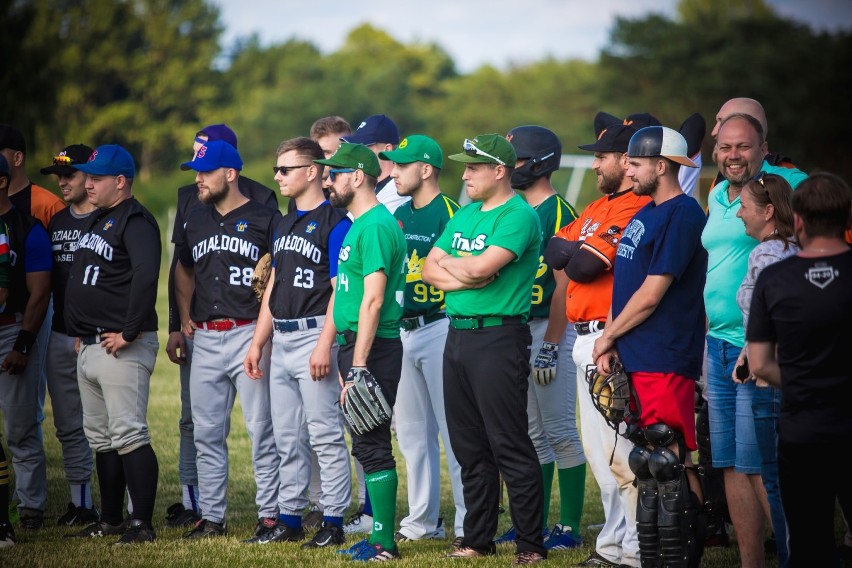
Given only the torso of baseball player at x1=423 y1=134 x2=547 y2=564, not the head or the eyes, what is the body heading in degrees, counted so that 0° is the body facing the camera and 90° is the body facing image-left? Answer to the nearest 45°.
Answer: approximately 45°

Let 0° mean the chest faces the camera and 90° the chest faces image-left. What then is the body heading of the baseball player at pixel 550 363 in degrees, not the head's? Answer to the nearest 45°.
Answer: approximately 45°

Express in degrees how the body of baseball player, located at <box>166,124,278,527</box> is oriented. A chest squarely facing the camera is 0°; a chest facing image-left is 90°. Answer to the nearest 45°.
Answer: approximately 45°

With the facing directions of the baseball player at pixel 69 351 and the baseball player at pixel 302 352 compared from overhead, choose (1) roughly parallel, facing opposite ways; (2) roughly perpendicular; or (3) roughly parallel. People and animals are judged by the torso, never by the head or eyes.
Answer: roughly parallel

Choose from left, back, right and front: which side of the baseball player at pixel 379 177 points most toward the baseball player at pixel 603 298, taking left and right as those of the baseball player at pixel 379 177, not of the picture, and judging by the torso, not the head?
left

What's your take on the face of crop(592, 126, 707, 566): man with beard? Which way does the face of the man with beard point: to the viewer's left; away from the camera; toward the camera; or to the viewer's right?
to the viewer's left

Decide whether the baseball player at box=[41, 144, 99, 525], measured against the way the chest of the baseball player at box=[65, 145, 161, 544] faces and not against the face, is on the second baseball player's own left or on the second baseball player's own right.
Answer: on the second baseball player's own right

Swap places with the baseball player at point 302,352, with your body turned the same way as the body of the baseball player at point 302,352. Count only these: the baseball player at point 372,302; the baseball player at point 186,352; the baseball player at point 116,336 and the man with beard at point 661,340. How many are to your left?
2

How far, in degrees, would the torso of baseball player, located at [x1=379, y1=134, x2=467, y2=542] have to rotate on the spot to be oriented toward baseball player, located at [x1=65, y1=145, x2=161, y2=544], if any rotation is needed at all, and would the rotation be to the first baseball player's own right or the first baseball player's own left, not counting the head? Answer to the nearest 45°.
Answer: approximately 45° to the first baseball player's own right

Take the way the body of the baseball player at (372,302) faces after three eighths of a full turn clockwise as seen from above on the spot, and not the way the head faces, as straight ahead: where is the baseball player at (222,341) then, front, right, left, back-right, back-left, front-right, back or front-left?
left

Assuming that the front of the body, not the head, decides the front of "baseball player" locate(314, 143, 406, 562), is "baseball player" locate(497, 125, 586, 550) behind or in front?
behind

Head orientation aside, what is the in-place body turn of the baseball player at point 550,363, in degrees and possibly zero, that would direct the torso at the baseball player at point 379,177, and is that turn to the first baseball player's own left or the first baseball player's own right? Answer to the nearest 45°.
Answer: approximately 90° to the first baseball player's own right

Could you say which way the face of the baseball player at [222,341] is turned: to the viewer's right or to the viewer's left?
to the viewer's left

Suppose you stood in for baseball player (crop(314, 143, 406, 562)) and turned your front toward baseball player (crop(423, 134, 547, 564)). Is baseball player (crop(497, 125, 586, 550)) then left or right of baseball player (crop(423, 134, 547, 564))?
left

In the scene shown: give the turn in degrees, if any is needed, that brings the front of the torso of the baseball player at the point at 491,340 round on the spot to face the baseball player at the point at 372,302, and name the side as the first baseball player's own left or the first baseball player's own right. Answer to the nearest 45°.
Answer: approximately 45° to the first baseball player's own right

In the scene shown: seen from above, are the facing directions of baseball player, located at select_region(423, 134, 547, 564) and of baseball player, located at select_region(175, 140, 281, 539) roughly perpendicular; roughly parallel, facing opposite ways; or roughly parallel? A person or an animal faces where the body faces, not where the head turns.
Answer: roughly parallel

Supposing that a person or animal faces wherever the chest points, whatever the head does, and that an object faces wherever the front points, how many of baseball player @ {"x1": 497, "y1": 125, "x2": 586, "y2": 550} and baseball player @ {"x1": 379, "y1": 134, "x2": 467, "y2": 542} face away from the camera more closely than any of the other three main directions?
0
